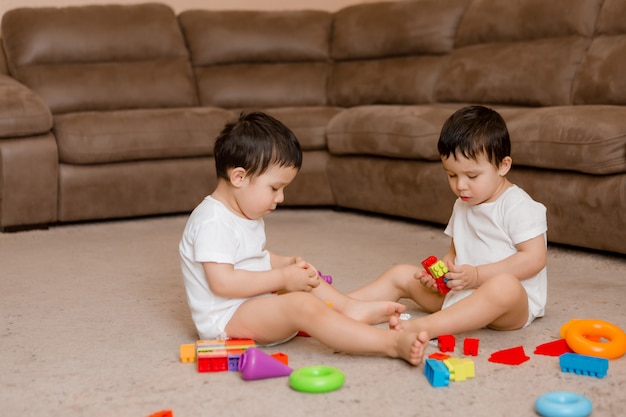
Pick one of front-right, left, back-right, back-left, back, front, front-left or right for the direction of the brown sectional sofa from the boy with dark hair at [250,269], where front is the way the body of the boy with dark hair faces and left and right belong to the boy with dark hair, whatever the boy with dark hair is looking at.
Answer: left

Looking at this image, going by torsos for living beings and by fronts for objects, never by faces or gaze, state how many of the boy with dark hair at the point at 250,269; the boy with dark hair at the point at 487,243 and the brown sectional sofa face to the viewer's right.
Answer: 1

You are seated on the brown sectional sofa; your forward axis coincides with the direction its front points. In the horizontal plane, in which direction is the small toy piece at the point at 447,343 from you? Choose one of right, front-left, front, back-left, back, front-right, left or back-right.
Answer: front

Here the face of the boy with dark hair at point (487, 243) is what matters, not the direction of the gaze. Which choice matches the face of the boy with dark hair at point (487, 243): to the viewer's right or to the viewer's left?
to the viewer's left

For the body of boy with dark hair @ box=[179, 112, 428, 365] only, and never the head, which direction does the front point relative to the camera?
to the viewer's right

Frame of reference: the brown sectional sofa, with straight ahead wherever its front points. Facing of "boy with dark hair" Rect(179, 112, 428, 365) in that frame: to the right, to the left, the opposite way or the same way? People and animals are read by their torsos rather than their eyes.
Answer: to the left

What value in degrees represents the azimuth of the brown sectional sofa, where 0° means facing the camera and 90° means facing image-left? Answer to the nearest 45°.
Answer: approximately 0°

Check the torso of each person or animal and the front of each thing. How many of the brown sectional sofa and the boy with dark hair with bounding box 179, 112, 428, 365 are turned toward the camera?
1

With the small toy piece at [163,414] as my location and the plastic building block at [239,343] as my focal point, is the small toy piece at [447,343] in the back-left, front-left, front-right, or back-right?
front-right

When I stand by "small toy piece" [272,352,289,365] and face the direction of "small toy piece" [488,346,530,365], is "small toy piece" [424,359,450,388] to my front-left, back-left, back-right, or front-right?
front-right

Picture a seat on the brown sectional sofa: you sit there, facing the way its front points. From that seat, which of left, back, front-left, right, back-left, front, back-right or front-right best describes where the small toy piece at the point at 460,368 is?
front

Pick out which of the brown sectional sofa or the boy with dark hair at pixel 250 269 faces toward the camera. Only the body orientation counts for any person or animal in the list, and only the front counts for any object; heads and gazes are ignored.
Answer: the brown sectional sofa

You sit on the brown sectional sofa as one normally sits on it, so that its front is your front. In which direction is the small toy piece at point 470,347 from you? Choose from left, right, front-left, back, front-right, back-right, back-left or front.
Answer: front

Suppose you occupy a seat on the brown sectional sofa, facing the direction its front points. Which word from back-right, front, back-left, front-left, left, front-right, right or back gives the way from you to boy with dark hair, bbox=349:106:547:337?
front
